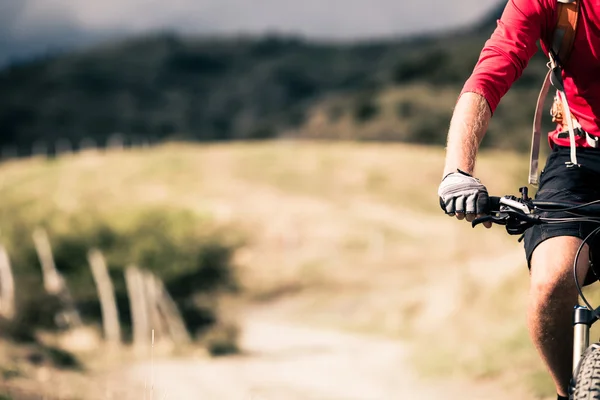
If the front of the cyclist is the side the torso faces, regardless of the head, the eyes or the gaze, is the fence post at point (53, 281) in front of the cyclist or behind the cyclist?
behind

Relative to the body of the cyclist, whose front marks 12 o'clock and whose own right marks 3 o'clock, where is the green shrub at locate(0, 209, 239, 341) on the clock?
The green shrub is roughly at 5 o'clock from the cyclist.

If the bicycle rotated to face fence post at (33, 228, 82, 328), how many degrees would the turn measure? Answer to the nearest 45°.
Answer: approximately 135° to its right

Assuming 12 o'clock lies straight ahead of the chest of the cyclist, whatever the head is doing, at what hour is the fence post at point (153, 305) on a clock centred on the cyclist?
The fence post is roughly at 5 o'clock from the cyclist.

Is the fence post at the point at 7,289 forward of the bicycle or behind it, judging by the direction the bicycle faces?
behind

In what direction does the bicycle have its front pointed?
toward the camera

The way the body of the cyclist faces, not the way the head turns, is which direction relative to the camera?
toward the camera

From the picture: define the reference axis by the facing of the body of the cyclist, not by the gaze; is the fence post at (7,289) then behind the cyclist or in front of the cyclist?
behind

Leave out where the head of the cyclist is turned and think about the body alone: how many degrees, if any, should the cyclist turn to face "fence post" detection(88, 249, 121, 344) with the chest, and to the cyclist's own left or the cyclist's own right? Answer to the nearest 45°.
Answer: approximately 135° to the cyclist's own right
